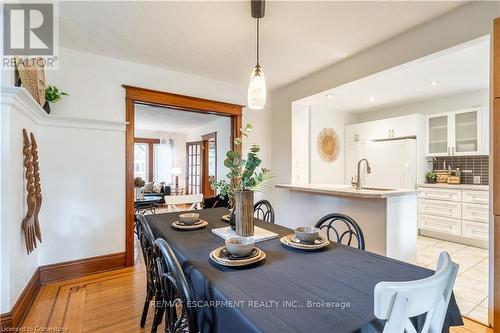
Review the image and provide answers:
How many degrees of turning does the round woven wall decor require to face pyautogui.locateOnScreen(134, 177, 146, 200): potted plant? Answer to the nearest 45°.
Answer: approximately 135° to its right

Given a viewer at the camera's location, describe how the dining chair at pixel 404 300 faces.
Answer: facing away from the viewer and to the left of the viewer

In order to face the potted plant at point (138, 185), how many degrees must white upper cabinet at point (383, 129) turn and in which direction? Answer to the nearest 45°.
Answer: approximately 45° to its right

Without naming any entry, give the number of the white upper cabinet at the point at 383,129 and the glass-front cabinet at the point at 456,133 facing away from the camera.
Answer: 0

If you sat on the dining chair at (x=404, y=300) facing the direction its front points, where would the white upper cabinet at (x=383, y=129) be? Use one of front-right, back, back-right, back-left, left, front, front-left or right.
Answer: front-right

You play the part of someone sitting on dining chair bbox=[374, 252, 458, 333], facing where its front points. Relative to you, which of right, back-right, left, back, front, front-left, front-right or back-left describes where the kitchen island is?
front-right

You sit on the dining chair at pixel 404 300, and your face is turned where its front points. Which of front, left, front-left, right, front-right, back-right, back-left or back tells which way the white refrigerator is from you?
front-right

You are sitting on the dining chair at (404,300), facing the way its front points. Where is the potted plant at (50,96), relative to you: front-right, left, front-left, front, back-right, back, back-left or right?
front-left

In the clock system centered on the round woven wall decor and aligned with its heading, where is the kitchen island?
The kitchen island is roughly at 1 o'clock from the round woven wall decor.

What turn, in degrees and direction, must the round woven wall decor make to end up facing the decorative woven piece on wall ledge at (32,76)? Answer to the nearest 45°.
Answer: approximately 90° to its right
